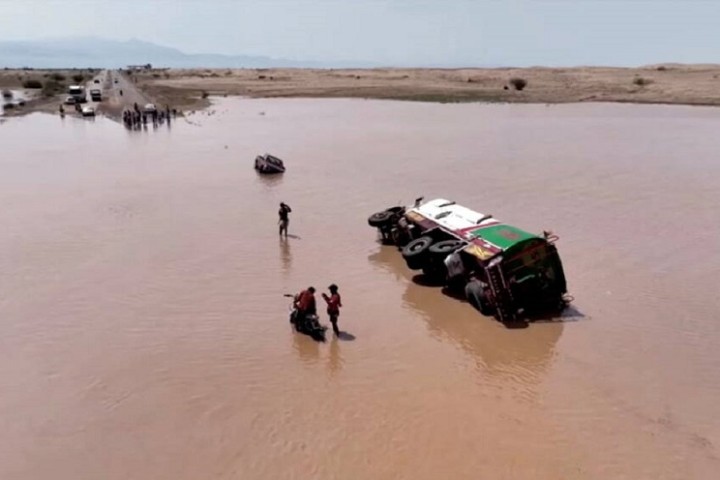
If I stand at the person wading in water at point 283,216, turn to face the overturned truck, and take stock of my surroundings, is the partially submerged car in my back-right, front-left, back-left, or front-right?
back-left

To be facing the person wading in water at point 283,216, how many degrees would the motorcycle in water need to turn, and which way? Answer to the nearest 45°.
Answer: approximately 45° to its right

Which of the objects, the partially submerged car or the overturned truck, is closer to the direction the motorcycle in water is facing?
the partially submerged car

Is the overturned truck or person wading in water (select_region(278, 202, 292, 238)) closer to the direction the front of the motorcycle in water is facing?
the person wading in water

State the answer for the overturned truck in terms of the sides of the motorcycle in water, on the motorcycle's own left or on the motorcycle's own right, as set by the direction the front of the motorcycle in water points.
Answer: on the motorcycle's own right

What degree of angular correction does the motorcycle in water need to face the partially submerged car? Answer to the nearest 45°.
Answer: approximately 45° to its right

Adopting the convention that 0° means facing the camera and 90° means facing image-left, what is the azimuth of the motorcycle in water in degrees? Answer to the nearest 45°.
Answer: approximately 135°
